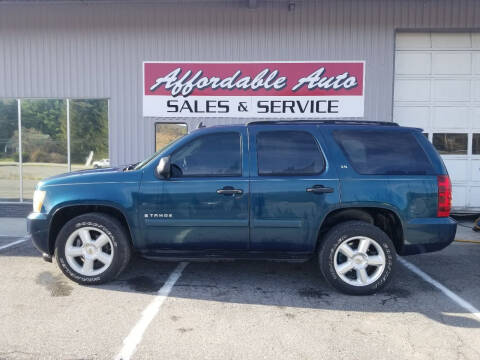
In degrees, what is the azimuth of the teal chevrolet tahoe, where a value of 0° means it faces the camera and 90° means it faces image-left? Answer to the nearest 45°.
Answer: approximately 90°
